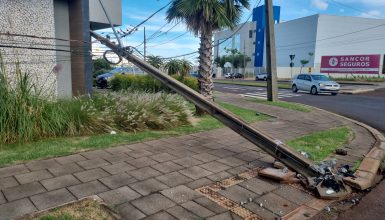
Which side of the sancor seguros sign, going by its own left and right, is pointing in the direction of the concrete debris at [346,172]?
front

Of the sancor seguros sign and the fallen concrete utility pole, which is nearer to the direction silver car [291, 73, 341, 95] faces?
the fallen concrete utility pole

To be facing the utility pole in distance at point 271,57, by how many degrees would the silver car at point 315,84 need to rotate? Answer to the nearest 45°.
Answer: approximately 45° to its right

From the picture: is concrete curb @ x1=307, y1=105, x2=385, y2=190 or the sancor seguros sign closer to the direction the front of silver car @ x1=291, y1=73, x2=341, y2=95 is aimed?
the concrete curb

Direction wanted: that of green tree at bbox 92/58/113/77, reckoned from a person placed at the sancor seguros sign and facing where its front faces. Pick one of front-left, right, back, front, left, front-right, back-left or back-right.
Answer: front-right

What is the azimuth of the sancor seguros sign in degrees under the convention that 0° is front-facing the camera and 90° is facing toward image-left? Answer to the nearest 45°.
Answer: approximately 0°

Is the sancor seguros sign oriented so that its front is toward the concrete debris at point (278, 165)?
yes

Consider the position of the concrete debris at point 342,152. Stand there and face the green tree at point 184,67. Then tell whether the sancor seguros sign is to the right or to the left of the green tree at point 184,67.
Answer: right

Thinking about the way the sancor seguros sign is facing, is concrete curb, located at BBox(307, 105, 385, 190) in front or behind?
in front
